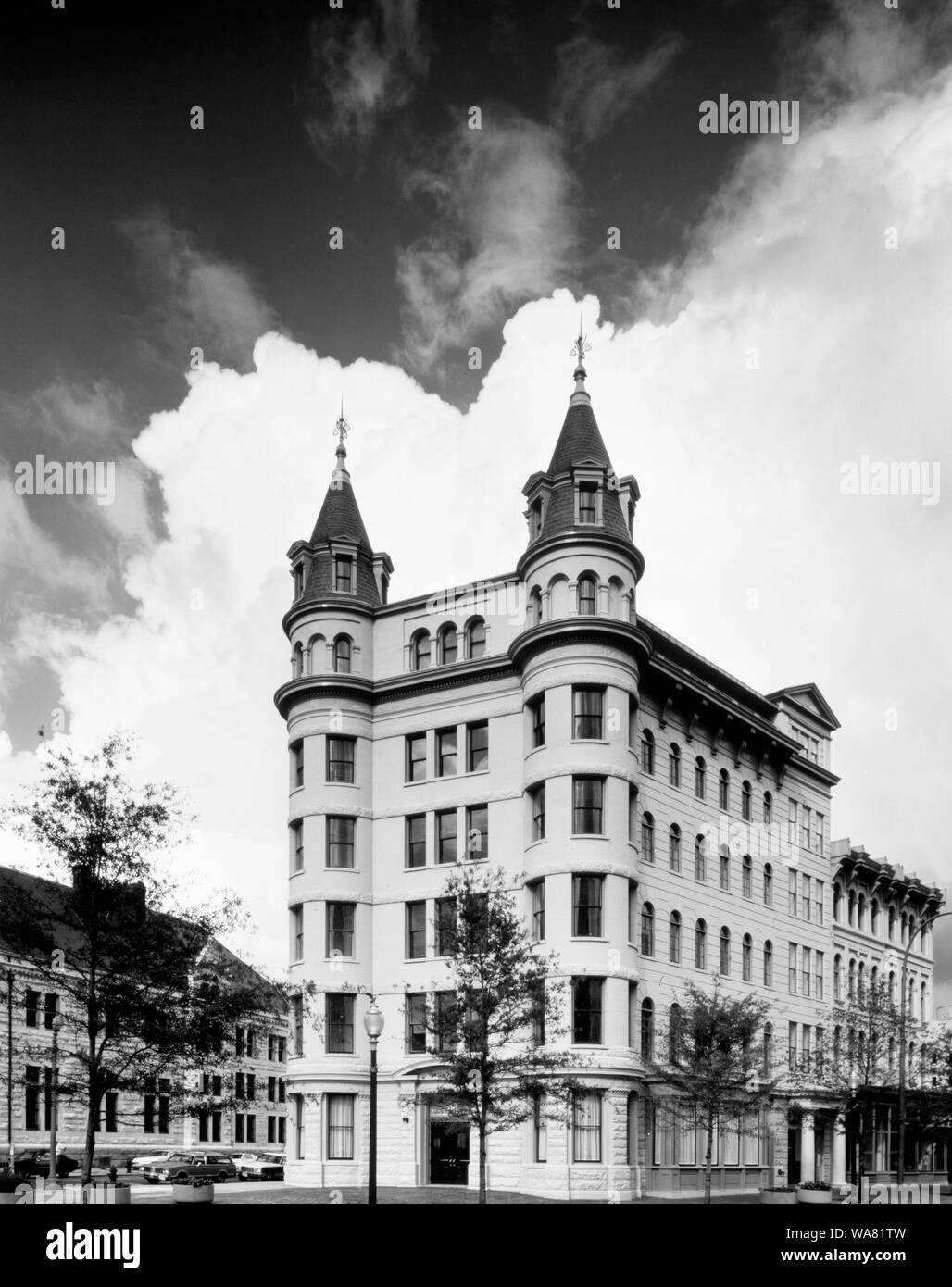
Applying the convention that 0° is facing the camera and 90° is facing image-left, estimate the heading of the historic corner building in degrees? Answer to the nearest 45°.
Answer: approximately 45°
